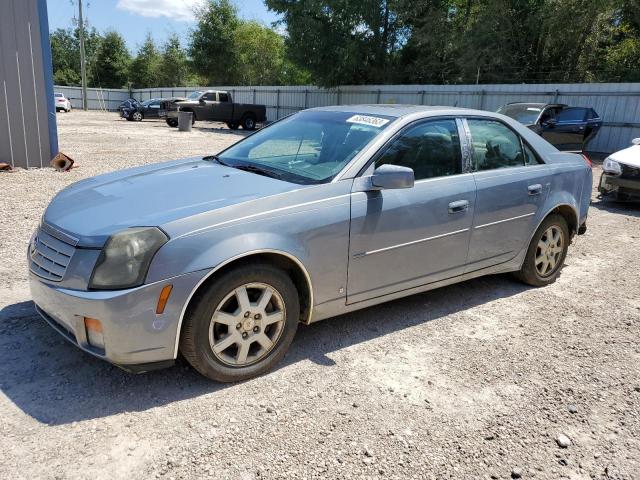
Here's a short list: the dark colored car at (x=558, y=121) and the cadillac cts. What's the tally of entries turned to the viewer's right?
0

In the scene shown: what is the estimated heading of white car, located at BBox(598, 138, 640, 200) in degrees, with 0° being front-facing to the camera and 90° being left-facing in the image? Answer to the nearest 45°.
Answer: approximately 45°

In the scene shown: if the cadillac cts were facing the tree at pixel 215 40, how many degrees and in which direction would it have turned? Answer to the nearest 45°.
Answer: approximately 135° to its right

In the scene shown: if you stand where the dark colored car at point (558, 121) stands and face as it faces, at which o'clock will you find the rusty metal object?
The rusty metal object is roughly at 12 o'clock from the dark colored car.

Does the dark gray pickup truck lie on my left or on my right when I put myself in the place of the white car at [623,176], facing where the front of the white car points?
on my right

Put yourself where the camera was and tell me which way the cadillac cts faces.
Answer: facing the viewer and to the left of the viewer

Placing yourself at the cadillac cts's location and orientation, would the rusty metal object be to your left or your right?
on your right

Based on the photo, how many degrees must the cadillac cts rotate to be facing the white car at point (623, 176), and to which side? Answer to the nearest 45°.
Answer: approximately 180°

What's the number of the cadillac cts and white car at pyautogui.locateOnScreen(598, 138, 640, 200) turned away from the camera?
0

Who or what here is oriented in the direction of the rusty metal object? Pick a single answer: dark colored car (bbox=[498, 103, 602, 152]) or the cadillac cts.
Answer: the dark colored car

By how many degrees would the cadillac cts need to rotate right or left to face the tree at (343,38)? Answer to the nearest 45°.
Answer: approximately 135° to its right

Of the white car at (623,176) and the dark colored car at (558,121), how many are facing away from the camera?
0
